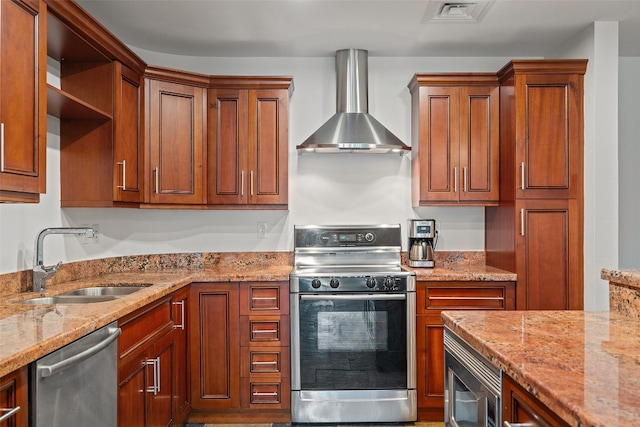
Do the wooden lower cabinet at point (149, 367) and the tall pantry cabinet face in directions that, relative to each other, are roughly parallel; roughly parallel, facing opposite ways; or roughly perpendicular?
roughly perpendicular

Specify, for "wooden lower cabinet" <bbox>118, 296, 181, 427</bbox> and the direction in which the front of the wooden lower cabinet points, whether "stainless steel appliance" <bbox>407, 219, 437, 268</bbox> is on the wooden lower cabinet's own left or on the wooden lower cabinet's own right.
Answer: on the wooden lower cabinet's own left

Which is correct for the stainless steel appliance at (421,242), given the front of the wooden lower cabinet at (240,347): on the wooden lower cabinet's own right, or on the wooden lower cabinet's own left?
on the wooden lower cabinet's own left

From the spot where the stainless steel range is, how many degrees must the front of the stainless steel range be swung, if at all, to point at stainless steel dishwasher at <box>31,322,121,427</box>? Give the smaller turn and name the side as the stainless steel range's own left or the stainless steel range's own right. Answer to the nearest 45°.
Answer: approximately 45° to the stainless steel range's own right

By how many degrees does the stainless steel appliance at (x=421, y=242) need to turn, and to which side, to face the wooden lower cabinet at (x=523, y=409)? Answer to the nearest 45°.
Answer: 0° — it already faces it

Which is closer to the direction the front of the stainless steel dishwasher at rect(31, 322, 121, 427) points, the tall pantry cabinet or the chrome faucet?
the tall pantry cabinet

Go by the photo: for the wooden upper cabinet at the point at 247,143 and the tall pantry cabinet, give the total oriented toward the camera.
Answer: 2

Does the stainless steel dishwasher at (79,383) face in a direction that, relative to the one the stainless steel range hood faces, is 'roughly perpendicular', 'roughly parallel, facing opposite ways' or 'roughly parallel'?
roughly perpendicular

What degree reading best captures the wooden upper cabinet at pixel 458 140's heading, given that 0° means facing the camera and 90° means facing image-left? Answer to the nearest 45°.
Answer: approximately 0°

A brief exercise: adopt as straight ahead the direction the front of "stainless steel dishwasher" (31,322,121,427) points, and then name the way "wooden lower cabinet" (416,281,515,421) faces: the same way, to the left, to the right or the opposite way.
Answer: to the right

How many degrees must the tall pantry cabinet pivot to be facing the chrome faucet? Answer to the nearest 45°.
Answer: approximately 45° to its right
